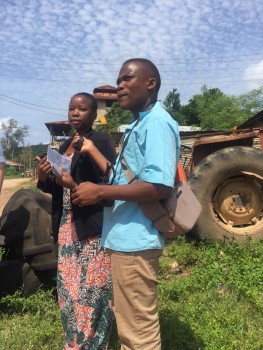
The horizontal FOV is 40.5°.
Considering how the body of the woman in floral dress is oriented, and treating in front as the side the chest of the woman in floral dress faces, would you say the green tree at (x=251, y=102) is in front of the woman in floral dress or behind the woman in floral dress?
behind

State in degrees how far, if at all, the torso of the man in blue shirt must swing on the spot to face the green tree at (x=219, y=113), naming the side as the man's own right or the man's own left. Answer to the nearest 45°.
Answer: approximately 135° to the man's own right

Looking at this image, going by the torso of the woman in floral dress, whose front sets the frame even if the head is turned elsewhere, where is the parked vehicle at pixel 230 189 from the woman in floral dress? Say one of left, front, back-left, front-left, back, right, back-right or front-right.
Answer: back

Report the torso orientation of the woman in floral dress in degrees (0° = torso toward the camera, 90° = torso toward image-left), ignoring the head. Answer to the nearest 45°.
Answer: approximately 45°

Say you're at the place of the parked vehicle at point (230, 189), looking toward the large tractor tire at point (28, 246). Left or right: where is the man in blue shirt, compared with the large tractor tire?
left

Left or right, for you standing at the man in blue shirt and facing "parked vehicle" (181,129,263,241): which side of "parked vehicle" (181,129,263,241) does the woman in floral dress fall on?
left

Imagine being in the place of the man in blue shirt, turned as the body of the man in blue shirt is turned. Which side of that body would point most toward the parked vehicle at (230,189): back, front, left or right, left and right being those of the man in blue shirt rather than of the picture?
back

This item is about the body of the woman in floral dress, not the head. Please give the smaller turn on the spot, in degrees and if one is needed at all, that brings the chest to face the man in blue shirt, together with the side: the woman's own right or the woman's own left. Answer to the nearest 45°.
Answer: approximately 90° to the woman's own left

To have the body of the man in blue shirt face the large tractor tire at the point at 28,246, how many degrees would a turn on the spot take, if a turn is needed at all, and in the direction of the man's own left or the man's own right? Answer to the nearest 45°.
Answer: approximately 90° to the man's own right

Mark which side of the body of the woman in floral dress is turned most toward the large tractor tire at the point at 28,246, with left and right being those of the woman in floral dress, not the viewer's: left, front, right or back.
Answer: right
